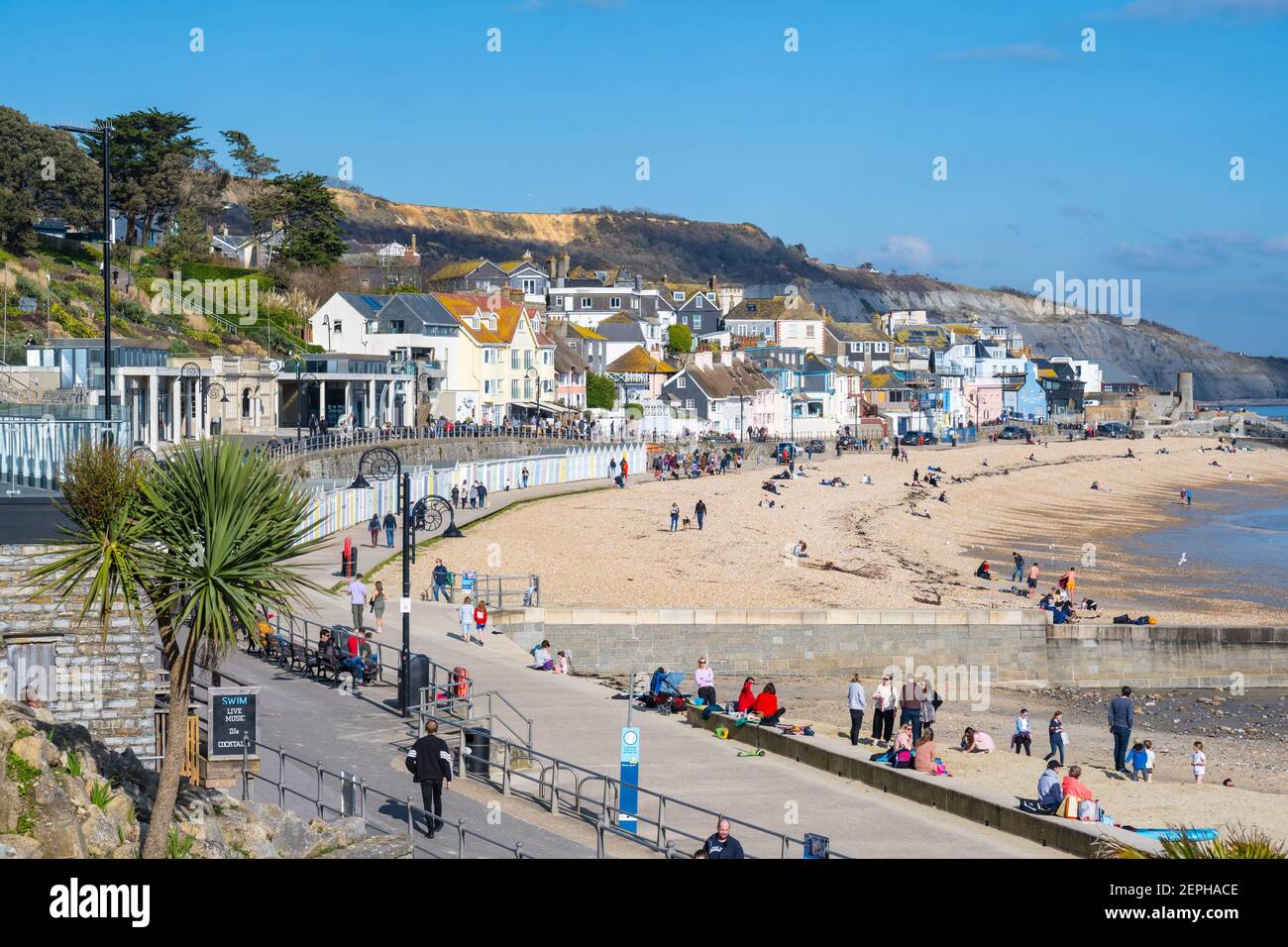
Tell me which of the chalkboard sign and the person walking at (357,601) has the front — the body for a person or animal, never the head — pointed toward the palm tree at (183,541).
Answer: the chalkboard sign

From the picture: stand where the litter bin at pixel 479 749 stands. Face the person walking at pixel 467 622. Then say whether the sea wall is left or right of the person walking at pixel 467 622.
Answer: right

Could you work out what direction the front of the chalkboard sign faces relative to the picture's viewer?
facing the viewer

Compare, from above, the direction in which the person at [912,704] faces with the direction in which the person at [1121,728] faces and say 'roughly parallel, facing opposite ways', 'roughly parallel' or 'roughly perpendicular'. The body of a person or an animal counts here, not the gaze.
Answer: roughly parallel

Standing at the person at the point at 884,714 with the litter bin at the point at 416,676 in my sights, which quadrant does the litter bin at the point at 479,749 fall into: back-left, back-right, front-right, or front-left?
front-left

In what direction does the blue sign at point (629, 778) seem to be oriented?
toward the camera

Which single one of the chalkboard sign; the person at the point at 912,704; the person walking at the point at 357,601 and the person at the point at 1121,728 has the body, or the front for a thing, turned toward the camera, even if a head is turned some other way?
the chalkboard sign

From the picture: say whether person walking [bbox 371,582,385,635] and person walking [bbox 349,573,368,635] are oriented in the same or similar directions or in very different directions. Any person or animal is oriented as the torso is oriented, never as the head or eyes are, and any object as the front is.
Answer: same or similar directions

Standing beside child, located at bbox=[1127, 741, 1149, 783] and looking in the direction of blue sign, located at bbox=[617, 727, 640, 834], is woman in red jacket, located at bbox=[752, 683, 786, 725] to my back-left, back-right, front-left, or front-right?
front-right
